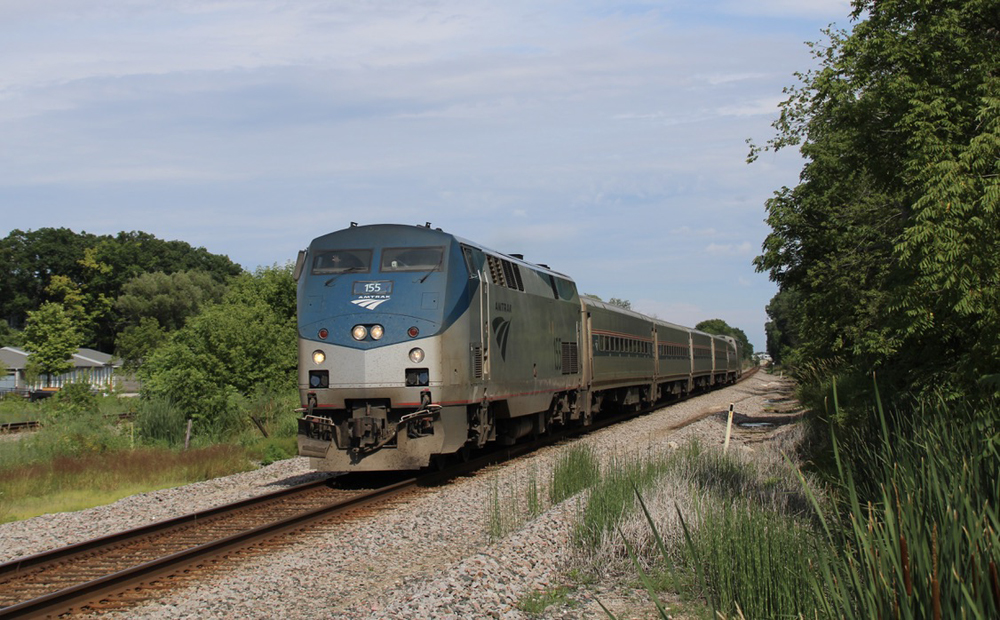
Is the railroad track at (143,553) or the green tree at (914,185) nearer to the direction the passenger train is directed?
the railroad track

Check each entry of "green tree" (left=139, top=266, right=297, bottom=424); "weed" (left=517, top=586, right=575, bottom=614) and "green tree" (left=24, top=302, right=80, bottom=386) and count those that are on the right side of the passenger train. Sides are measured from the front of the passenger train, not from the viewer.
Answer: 2

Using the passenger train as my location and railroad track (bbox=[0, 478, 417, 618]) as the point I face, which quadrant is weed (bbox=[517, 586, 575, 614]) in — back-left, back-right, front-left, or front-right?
front-left

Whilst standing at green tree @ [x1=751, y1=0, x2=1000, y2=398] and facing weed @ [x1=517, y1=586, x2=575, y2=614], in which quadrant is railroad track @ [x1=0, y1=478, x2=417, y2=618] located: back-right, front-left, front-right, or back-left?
front-right

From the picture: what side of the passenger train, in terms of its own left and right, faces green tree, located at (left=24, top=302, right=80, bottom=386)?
right

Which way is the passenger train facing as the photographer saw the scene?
facing the viewer and to the left of the viewer

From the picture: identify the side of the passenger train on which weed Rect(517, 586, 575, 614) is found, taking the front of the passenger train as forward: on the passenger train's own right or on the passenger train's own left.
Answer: on the passenger train's own left

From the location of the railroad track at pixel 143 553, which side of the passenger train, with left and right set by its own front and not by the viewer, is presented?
front

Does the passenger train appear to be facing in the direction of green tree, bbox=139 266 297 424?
no

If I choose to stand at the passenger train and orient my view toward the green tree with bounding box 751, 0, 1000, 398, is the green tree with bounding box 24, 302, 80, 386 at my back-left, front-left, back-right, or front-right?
back-left

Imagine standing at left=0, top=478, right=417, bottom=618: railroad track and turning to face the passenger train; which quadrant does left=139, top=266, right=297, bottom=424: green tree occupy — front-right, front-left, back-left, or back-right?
front-left

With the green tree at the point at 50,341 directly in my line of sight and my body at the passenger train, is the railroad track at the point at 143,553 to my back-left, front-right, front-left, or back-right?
back-left
